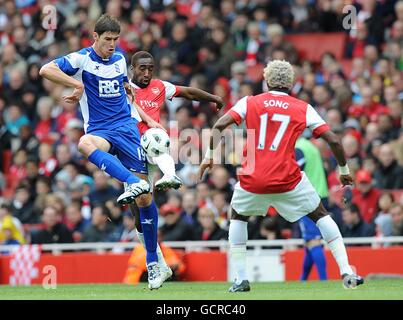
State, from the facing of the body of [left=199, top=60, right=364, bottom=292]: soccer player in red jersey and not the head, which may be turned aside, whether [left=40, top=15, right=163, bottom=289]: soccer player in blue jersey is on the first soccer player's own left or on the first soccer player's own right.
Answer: on the first soccer player's own left

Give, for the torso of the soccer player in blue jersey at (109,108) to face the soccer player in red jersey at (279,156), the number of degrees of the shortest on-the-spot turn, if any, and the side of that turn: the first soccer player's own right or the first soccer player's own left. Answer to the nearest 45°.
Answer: approximately 90° to the first soccer player's own left

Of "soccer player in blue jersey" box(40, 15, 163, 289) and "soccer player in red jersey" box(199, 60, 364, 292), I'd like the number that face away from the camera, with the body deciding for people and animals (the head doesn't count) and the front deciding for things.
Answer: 1

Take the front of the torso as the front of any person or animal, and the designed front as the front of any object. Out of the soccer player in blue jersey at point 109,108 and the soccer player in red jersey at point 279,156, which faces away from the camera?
the soccer player in red jersey

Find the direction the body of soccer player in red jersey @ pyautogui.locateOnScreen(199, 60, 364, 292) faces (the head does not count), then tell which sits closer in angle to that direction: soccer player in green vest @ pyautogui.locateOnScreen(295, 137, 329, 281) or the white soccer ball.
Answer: the soccer player in green vest

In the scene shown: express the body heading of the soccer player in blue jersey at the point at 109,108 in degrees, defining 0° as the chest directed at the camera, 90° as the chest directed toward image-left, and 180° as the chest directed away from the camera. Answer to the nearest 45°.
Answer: approximately 315°

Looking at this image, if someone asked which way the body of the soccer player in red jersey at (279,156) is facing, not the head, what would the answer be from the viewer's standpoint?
away from the camera
